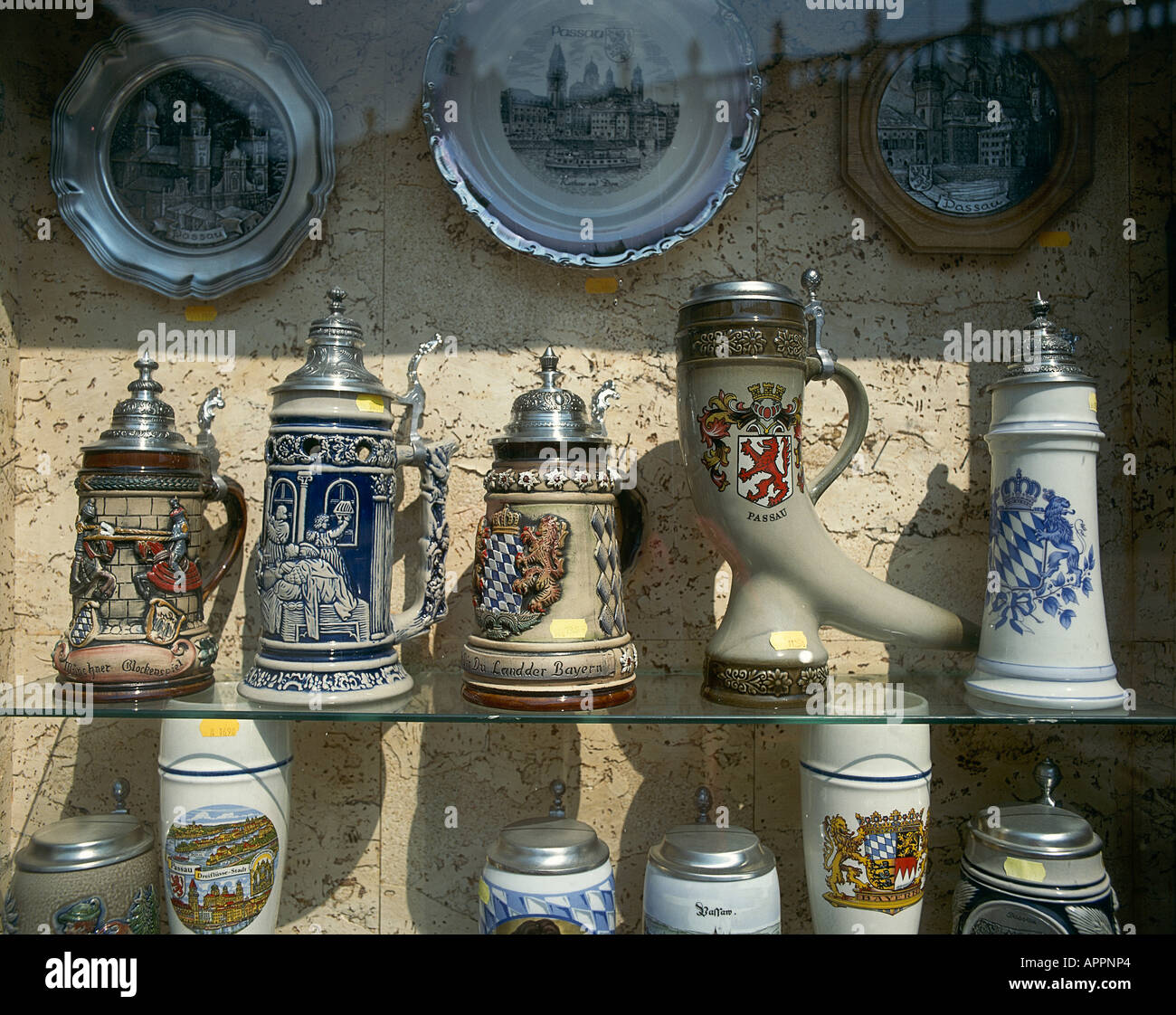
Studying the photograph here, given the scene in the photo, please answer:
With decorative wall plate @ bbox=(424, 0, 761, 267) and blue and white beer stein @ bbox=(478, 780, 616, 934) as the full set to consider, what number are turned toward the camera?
2

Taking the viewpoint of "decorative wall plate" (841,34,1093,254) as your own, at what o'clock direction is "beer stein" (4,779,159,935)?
The beer stein is roughly at 2 o'clock from the decorative wall plate.

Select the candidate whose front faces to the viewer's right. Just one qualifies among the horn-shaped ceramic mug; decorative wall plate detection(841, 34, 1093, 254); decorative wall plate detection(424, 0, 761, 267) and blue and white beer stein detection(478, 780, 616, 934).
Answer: the horn-shaped ceramic mug

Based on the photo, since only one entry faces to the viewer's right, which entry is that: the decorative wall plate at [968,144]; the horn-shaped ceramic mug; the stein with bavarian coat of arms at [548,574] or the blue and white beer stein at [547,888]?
the horn-shaped ceramic mug

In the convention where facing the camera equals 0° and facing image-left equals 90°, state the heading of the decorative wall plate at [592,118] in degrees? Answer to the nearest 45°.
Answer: approximately 0°
